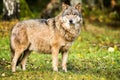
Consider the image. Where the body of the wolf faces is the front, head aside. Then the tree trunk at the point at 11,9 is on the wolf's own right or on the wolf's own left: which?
on the wolf's own left

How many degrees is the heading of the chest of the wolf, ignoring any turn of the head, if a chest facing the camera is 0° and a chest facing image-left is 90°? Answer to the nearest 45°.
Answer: approximately 270°
